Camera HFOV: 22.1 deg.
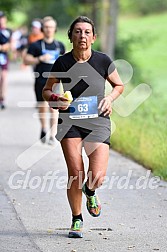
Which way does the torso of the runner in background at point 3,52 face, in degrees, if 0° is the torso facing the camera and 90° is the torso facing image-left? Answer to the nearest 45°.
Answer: approximately 0°

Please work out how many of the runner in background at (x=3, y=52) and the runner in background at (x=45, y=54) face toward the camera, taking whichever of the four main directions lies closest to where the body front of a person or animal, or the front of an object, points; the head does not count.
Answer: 2

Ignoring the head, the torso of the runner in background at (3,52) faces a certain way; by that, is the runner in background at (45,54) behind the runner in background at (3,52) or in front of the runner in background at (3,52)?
in front
